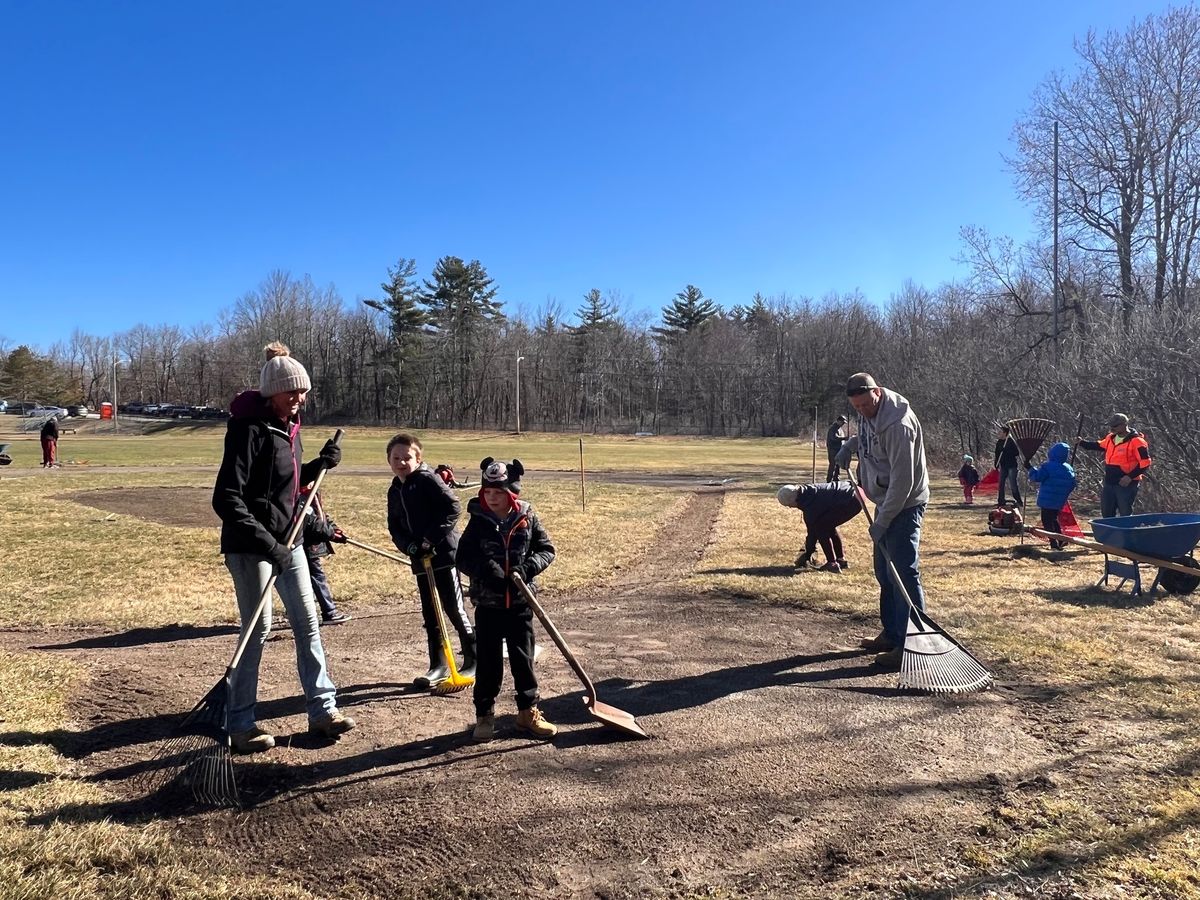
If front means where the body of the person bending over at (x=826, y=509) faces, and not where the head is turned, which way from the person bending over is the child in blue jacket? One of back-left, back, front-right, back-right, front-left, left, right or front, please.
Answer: back-right

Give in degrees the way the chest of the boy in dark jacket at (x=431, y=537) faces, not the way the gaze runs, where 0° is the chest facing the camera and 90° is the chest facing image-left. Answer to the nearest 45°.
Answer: approximately 45°

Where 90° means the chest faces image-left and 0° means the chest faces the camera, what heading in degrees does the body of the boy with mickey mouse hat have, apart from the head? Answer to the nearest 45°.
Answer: approximately 0°

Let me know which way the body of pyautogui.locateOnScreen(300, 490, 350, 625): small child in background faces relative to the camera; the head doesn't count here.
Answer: to the viewer's right

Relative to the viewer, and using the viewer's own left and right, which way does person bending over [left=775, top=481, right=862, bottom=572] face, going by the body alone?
facing to the left of the viewer

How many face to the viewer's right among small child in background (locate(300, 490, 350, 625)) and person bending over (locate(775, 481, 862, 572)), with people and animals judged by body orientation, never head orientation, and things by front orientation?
1

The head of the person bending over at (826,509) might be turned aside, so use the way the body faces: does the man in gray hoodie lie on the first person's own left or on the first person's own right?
on the first person's own left

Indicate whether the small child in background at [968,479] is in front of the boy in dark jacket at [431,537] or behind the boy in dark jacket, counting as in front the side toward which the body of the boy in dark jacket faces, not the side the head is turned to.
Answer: behind

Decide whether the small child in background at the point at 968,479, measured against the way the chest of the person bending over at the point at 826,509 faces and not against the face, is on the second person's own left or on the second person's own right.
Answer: on the second person's own right

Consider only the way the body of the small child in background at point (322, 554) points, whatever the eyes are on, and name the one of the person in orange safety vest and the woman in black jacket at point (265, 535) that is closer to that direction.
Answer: the person in orange safety vest
